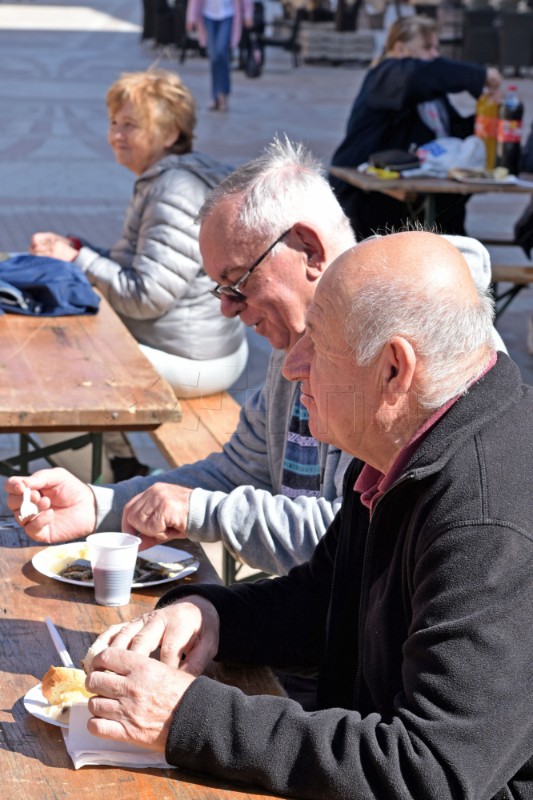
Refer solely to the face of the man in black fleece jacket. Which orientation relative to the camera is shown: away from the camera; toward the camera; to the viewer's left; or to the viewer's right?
to the viewer's left

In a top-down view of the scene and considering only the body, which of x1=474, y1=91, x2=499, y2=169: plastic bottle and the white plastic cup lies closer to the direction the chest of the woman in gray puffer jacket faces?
the white plastic cup

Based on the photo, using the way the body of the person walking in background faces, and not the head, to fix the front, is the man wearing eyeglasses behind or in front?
in front

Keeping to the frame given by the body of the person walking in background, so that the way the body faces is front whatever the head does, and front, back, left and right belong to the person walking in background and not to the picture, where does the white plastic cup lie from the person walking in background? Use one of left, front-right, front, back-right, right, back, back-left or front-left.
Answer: front

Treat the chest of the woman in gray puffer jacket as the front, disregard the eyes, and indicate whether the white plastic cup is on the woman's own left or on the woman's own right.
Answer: on the woman's own left

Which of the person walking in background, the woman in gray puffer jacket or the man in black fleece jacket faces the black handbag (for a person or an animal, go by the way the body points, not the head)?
the person walking in background

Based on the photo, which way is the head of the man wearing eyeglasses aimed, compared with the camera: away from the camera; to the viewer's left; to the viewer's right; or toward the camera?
to the viewer's left

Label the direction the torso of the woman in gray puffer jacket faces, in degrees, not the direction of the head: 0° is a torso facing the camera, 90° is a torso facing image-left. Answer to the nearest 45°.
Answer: approximately 90°

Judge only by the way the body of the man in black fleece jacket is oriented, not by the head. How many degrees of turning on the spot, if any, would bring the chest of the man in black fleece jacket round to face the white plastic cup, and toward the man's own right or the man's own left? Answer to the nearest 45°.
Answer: approximately 45° to the man's own right

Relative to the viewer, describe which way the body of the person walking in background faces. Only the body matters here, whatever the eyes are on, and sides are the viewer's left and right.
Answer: facing the viewer

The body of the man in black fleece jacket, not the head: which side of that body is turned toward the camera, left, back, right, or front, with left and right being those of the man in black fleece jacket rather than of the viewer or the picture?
left

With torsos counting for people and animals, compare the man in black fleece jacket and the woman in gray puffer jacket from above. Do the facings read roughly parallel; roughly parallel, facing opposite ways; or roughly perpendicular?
roughly parallel

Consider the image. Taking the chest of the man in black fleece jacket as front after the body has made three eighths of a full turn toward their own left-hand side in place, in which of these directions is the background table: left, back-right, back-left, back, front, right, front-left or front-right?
back-left

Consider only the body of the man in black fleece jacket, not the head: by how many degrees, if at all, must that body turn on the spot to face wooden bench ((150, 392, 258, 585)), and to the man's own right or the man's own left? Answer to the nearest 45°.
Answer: approximately 90° to the man's own right

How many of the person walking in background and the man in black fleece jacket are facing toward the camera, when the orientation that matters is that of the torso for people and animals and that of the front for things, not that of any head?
1

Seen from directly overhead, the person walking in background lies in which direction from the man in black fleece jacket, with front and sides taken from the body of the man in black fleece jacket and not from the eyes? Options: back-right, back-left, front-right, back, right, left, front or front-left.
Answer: right

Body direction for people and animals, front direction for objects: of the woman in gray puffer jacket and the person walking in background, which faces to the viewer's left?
the woman in gray puffer jacket

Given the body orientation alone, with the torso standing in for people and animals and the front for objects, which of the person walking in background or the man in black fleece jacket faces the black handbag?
the person walking in background

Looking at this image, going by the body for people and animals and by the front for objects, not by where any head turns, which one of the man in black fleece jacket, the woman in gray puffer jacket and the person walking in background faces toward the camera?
the person walking in background

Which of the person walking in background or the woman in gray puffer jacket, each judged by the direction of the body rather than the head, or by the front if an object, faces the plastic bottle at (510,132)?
the person walking in background
